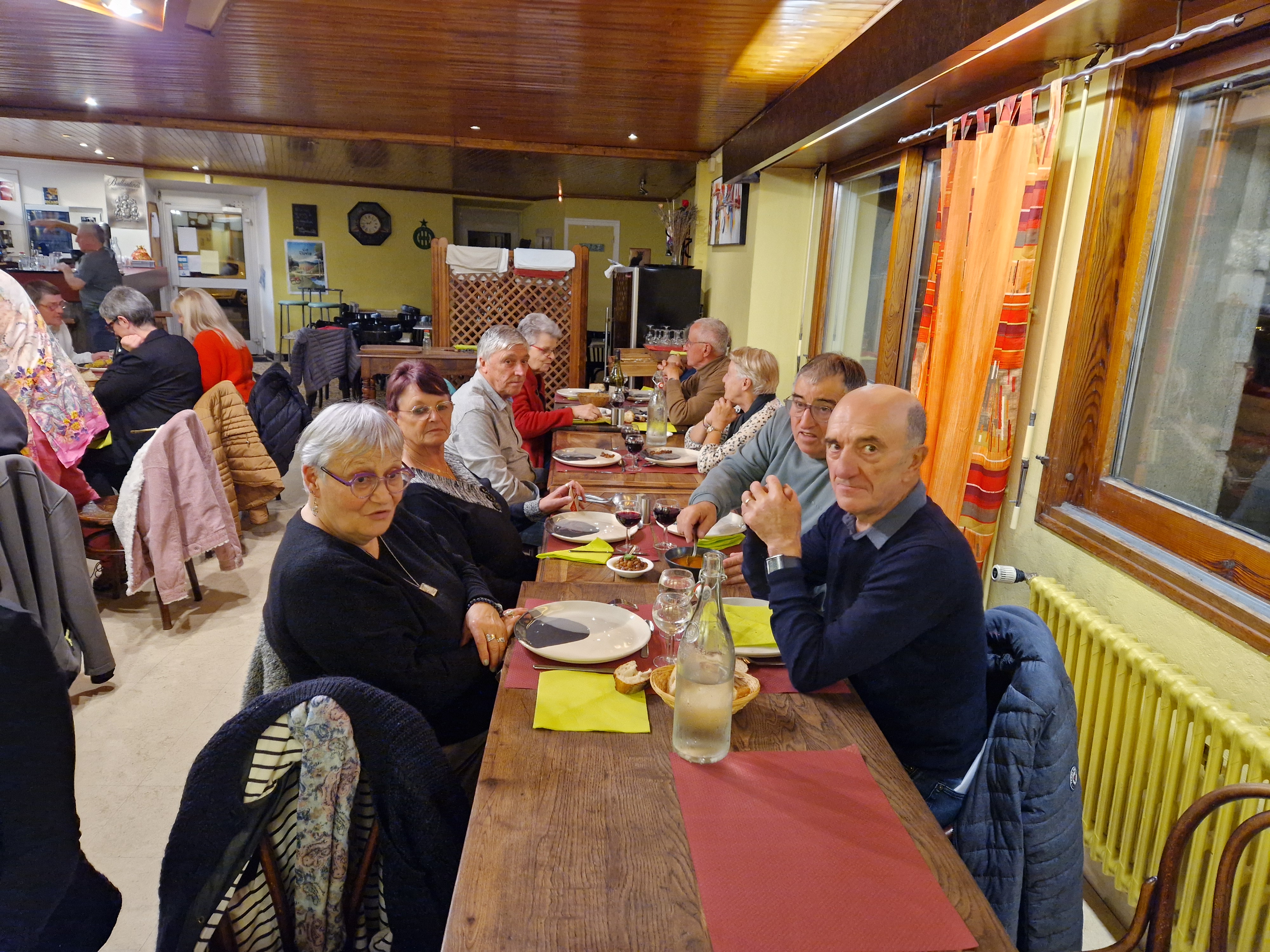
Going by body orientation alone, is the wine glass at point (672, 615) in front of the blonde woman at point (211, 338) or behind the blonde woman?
behind

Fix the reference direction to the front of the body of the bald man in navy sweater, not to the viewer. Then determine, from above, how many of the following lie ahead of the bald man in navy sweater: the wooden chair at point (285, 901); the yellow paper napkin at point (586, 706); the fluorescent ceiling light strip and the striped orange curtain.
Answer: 2

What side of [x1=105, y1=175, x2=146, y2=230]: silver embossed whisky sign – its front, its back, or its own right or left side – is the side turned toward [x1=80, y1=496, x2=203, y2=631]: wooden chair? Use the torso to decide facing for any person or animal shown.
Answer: front

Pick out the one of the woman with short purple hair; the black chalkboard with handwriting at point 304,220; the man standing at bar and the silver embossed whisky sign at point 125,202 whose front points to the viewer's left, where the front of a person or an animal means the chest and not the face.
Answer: the man standing at bar

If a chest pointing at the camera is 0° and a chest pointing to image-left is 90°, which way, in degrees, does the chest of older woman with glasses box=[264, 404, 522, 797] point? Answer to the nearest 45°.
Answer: approximately 315°

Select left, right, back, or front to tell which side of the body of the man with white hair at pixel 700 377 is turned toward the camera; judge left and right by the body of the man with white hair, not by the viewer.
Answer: left

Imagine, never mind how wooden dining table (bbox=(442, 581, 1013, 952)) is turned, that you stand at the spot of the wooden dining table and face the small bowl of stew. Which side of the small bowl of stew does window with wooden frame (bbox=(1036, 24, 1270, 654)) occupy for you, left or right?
right

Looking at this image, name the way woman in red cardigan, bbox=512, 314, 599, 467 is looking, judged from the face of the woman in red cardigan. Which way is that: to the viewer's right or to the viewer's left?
to the viewer's right

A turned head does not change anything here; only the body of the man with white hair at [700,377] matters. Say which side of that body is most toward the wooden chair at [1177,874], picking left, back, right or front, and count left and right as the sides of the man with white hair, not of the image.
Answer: left

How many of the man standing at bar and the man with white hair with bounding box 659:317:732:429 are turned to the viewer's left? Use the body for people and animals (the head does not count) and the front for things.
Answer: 2

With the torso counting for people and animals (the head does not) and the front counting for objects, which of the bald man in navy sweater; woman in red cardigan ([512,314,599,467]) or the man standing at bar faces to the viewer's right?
the woman in red cardigan

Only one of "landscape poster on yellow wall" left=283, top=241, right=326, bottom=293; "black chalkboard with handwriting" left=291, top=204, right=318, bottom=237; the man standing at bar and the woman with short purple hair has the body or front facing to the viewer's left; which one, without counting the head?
the man standing at bar

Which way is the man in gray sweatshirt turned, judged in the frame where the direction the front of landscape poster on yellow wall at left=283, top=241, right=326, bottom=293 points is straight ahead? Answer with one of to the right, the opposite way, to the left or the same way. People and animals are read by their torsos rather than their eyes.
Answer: to the right

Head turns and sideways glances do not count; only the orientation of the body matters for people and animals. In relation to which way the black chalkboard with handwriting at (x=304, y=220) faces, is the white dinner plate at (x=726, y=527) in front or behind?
in front
